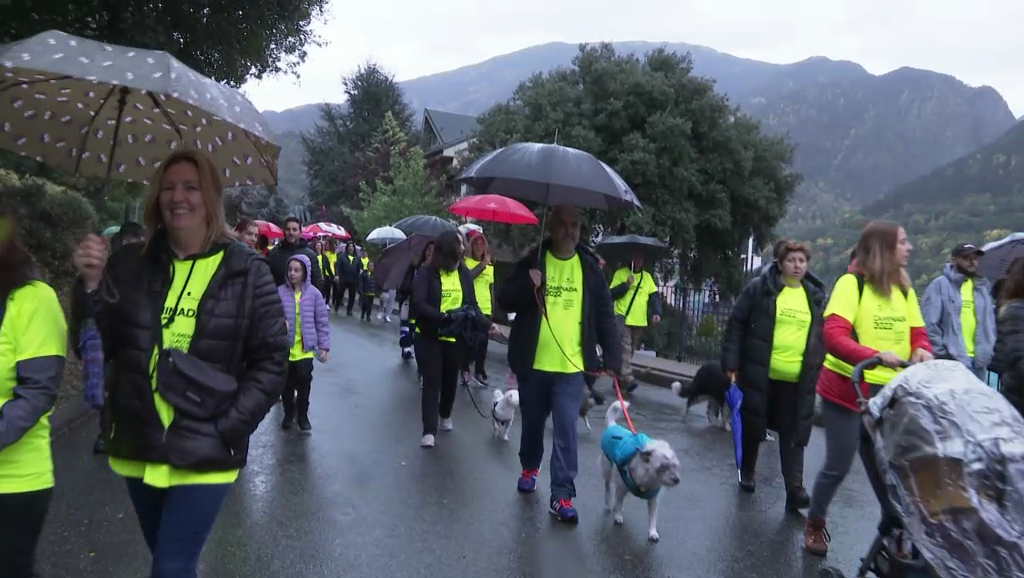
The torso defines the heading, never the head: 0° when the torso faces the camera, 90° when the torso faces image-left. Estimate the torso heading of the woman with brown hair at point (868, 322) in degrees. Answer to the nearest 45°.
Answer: approximately 315°

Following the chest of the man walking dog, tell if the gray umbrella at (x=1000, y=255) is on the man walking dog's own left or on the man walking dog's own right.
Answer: on the man walking dog's own left

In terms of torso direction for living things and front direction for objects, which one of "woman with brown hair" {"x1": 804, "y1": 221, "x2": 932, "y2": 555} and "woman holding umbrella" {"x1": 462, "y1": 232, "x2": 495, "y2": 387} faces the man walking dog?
the woman holding umbrella

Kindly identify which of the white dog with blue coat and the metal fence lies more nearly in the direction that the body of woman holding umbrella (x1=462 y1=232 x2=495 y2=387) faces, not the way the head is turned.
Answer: the white dog with blue coat

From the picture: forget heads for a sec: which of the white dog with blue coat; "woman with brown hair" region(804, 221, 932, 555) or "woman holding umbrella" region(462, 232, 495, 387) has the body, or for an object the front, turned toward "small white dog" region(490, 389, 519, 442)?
the woman holding umbrella

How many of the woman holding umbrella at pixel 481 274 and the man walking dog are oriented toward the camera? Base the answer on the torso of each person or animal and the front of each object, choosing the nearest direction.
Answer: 2

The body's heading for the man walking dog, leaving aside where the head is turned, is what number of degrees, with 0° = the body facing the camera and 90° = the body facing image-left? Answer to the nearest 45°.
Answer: approximately 0°
